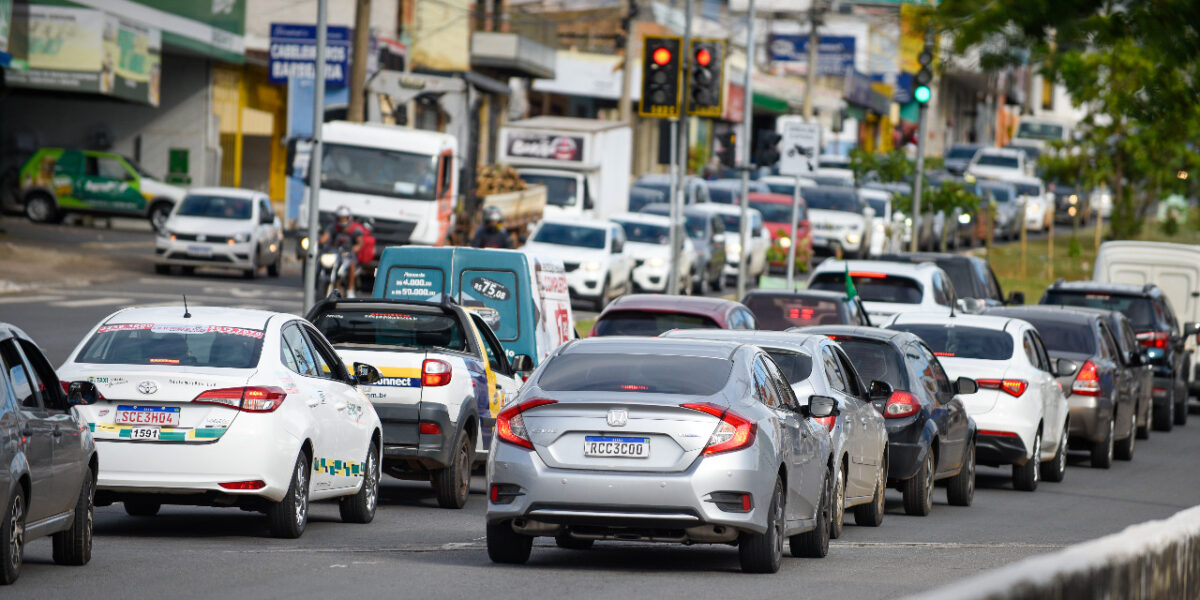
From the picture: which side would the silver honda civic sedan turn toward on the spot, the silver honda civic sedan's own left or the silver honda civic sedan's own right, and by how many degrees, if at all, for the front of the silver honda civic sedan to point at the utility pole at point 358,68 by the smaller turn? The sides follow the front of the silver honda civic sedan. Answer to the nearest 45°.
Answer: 0° — it already faces it

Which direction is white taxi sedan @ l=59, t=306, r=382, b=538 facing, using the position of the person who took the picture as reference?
facing away from the viewer and to the right of the viewer

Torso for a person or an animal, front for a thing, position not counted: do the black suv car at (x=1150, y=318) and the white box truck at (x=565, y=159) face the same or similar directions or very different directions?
very different directions

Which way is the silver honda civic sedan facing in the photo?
away from the camera

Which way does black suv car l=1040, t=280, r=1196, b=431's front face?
away from the camera

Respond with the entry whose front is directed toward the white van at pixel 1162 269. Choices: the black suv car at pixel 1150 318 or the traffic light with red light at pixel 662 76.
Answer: the black suv car

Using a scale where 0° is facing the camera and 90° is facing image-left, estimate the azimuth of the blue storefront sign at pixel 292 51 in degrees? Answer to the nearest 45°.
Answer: approximately 0°

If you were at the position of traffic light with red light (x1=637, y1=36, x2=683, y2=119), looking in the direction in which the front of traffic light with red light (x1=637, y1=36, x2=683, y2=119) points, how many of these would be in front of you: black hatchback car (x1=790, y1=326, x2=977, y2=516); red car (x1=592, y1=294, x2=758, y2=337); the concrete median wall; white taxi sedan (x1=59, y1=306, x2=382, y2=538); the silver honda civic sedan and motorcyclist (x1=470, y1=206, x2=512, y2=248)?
5
